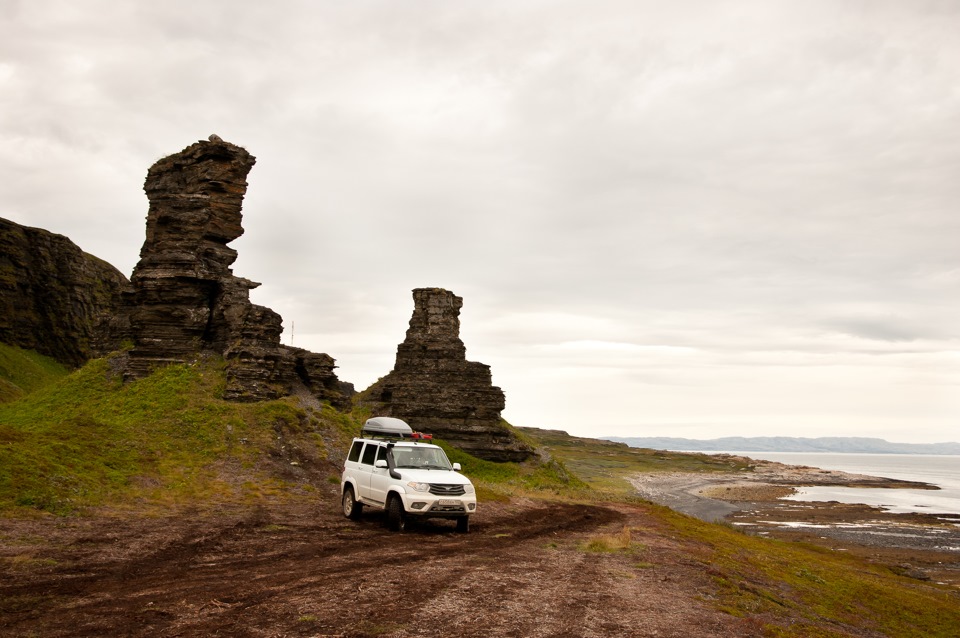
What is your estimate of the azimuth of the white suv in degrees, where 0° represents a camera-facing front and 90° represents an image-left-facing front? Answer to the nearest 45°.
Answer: approximately 315°

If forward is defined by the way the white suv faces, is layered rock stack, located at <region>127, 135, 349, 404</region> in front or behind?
behind
